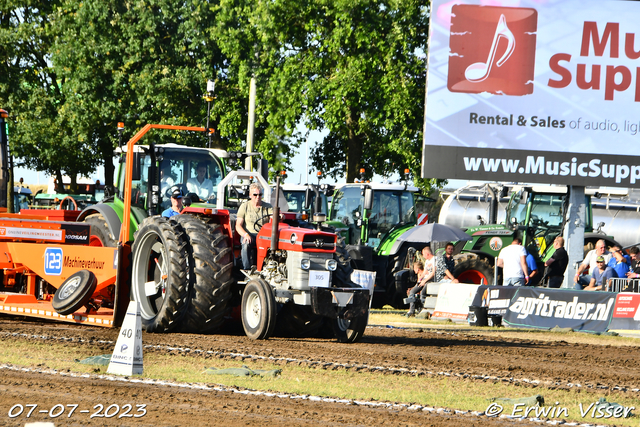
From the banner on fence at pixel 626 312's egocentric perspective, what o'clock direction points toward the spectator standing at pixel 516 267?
The spectator standing is roughly at 4 o'clock from the banner on fence.

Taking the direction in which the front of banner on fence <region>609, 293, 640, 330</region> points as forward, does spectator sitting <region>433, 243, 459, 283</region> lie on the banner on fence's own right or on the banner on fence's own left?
on the banner on fence's own right

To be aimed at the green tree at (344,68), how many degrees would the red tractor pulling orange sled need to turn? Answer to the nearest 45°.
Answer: approximately 135° to its left

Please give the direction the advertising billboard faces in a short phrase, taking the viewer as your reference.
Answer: facing the viewer

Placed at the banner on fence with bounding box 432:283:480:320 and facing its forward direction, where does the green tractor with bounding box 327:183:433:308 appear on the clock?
The green tractor is roughly at 5 o'clock from the banner on fence.

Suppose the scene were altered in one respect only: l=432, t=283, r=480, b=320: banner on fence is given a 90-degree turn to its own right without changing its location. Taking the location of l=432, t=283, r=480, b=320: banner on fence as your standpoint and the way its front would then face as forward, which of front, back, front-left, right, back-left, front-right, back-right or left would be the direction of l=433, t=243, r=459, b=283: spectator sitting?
right

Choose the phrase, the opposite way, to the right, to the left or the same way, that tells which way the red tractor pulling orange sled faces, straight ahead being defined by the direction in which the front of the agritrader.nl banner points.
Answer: to the left

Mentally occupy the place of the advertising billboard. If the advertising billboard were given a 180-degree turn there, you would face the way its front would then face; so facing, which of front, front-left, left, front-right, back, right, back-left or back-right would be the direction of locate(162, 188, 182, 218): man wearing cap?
back-left

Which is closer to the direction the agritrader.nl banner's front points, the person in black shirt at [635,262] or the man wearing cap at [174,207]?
the man wearing cap

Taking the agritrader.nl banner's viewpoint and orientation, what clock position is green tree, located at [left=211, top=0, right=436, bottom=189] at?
The green tree is roughly at 5 o'clock from the agritrader.nl banner.

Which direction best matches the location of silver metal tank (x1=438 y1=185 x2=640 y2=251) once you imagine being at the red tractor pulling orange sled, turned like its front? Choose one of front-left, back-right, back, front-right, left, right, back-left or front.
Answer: left
